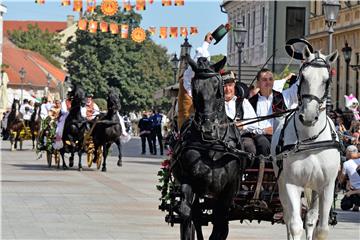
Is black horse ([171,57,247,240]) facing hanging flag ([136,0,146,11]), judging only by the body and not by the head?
no

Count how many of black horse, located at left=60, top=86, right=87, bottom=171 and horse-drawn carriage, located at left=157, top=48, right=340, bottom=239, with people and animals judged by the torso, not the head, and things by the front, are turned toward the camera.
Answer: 2

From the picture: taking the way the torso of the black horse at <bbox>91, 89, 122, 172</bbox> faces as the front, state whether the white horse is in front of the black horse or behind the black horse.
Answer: in front

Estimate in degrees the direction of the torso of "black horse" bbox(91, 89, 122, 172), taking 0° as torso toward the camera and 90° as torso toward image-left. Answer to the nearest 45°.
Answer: approximately 315°

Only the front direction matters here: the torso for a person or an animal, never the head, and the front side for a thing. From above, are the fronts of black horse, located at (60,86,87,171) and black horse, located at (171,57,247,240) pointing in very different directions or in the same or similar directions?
same or similar directions

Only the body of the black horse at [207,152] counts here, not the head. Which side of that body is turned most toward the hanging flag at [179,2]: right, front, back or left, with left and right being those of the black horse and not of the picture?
back

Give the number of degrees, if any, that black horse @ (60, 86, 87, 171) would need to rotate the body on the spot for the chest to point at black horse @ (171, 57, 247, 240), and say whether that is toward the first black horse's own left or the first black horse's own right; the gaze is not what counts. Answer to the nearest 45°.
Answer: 0° — it already faces it

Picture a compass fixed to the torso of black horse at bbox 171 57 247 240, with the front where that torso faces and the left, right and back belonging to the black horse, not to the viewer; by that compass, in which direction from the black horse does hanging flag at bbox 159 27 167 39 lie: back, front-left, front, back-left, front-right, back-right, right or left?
back

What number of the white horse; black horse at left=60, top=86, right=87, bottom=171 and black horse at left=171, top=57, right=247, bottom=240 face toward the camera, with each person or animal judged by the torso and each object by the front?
3

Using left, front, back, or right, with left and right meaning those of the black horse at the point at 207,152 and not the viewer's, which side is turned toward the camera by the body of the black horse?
front

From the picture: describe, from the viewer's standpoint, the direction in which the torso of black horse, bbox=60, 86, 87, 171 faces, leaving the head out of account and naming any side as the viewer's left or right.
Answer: facing the viewer

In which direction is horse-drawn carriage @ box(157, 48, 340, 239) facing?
toward the camera

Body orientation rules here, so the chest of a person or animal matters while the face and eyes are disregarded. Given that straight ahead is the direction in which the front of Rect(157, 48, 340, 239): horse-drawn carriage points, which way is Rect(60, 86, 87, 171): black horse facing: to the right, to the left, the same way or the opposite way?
the same way

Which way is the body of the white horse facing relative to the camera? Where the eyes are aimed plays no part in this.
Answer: toward the camera

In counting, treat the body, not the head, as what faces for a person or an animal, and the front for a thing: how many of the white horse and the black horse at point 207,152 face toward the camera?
2
